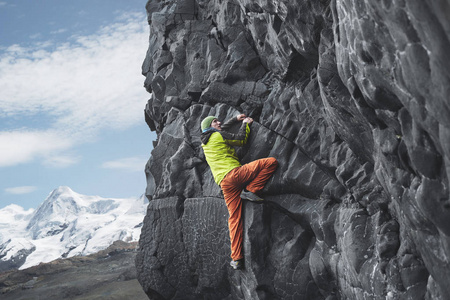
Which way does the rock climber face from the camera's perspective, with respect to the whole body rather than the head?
to the viewer's right
